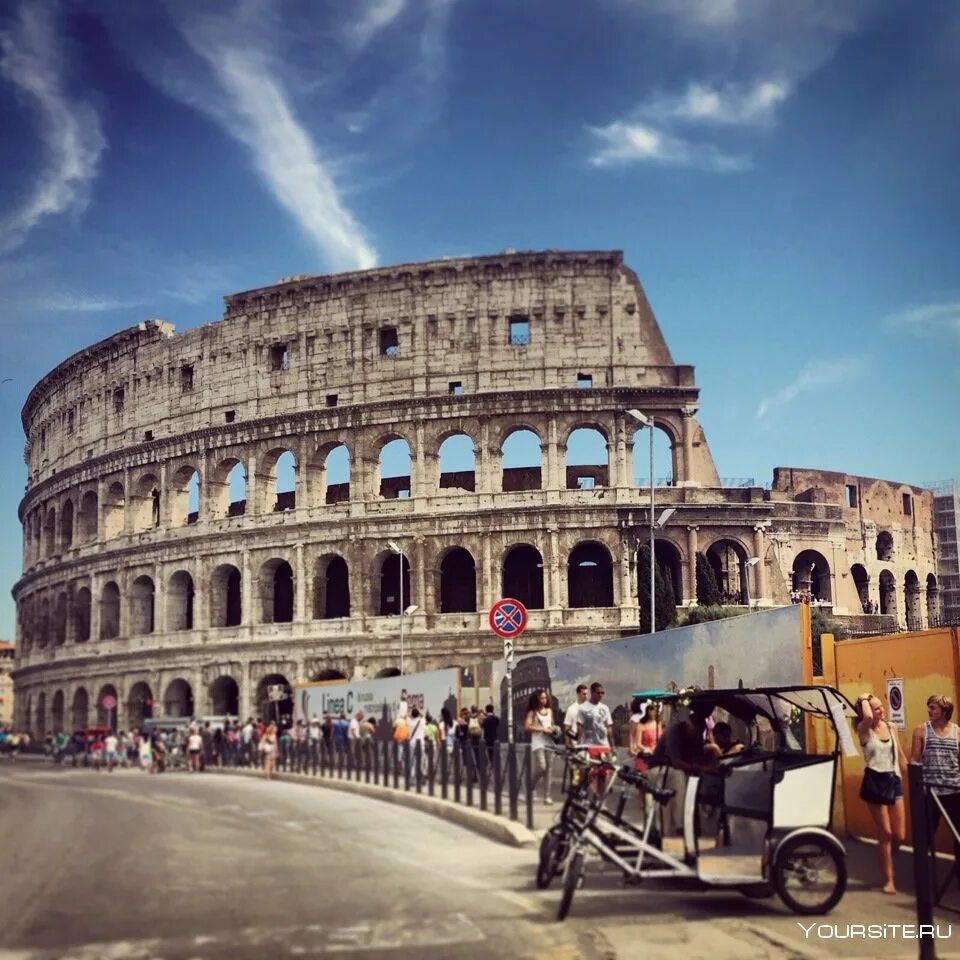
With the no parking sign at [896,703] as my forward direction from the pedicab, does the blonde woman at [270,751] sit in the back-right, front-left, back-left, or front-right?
front-left

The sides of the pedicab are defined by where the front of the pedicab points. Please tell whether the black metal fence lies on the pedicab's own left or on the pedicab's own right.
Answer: on the pedicab's own right

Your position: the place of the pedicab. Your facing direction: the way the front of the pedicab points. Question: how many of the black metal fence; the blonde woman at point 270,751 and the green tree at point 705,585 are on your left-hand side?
0

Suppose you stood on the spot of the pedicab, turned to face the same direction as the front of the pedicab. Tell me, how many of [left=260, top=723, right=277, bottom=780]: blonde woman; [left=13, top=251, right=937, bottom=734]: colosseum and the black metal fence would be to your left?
0

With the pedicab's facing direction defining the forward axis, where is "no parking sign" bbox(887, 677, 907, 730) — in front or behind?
behind

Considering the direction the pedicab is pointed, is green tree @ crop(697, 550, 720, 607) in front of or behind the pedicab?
behind

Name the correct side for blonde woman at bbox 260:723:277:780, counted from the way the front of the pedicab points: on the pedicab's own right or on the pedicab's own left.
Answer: on the pedicab's own right

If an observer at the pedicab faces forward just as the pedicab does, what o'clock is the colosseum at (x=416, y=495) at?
The colosseum is roughly at 4 o'clock from the pedicab.

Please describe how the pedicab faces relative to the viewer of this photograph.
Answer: facing the viewer and to the left of the viewer

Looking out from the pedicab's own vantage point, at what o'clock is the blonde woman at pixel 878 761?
The blonde woman is roughly at 6 o'clock from the pedicab.

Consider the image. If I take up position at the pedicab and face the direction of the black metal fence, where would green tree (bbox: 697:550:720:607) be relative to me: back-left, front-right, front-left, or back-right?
front-right
